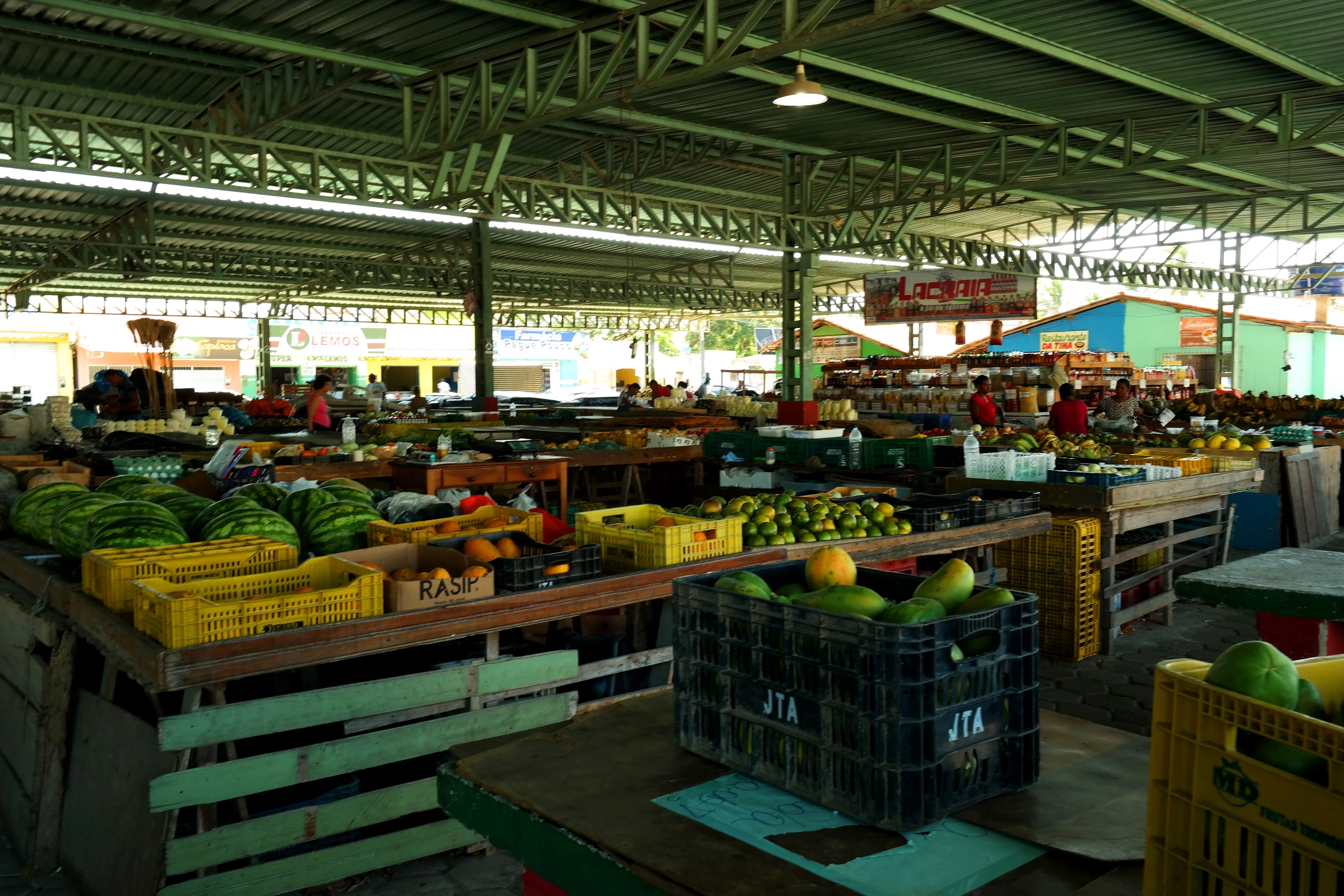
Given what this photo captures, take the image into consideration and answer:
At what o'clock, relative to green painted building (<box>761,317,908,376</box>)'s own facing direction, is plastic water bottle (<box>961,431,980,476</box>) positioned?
The plastic water bottle is roughly at 12 o'clock from the green painted building.

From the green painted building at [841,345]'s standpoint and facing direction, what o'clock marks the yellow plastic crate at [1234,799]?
The yellow plastic crate is roughly at 12 o'clock from the green painted building.

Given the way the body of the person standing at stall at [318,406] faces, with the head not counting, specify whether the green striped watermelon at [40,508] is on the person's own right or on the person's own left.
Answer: on the person's own right

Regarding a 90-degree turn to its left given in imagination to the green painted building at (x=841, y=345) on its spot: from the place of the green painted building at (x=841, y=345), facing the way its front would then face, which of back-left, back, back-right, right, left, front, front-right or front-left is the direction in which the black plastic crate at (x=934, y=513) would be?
right

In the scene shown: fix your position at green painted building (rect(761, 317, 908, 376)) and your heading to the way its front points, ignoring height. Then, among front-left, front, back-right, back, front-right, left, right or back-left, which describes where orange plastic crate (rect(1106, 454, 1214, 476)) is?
front

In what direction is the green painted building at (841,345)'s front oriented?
toward the camera

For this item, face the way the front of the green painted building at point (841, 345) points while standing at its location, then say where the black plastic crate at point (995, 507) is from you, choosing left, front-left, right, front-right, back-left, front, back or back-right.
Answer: front

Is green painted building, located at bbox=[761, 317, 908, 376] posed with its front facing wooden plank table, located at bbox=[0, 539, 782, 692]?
yes

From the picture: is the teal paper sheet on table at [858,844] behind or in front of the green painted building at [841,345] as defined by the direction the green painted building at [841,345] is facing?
in front
